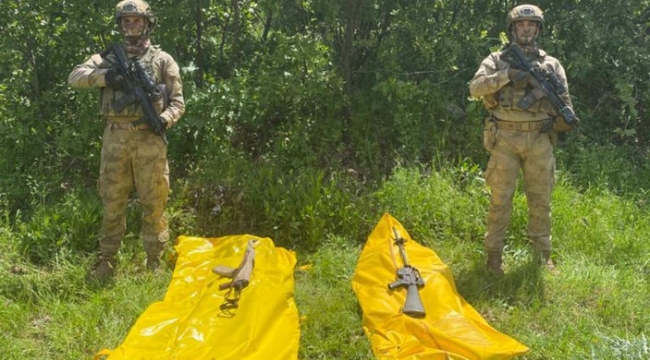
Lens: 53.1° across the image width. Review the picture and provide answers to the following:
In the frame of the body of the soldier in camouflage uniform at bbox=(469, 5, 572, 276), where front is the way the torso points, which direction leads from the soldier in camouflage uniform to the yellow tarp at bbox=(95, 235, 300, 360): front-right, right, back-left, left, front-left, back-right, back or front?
front-right

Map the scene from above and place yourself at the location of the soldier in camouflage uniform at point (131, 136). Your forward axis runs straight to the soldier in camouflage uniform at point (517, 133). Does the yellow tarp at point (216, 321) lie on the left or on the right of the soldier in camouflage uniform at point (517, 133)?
right

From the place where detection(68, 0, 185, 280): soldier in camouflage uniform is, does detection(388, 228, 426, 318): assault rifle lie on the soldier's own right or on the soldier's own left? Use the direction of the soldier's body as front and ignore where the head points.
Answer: on the soldier's own left

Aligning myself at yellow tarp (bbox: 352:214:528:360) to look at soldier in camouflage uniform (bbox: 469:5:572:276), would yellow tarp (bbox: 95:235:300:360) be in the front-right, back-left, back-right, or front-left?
back-left

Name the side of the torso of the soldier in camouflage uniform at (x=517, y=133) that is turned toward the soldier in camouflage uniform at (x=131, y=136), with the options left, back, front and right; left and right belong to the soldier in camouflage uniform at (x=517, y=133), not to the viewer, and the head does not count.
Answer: right

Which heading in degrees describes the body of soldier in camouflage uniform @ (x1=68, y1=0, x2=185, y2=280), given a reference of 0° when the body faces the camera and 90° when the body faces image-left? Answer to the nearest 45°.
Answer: approximately 0°

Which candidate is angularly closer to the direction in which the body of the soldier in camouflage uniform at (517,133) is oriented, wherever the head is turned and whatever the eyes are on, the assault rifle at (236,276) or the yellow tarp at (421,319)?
the yellow tarp

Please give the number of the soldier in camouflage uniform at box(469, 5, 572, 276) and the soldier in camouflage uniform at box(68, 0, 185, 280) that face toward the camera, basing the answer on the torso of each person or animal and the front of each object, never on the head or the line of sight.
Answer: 2
